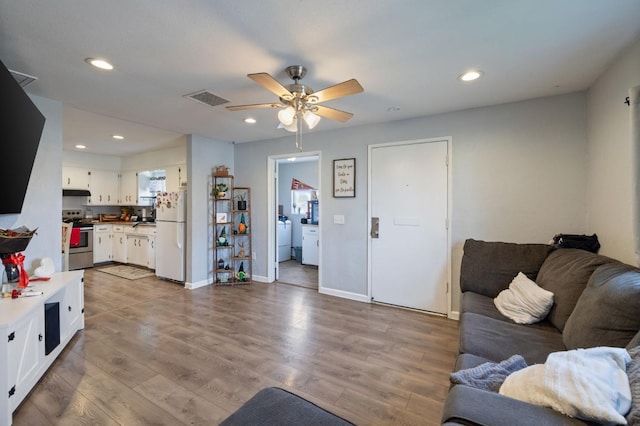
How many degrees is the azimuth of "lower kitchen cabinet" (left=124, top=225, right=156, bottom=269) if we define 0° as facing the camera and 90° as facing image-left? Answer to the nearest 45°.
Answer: approximately 45°

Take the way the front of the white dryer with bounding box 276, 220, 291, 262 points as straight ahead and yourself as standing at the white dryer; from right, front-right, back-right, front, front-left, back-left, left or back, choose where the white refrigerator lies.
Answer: front-right

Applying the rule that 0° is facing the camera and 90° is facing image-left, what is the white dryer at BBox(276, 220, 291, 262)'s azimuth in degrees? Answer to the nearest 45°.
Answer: approximately 0°

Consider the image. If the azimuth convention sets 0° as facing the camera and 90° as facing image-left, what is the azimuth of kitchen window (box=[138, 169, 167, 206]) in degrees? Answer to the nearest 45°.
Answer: approximately 45°

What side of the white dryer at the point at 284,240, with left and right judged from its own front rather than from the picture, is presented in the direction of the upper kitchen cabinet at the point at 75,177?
right

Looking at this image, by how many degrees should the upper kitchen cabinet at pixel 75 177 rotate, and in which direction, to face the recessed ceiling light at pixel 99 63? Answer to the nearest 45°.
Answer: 0° — it already faces it

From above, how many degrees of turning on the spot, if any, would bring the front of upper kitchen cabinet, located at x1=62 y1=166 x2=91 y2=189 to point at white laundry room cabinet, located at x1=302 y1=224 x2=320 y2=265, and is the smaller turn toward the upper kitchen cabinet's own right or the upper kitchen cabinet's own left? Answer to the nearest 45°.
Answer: approximately 45° to the upper kitchen cabinet's own left

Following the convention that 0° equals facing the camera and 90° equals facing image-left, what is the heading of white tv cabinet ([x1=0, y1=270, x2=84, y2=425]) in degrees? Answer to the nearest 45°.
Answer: approximately 315°

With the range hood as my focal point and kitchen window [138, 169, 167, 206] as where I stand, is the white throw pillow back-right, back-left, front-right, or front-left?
back-left

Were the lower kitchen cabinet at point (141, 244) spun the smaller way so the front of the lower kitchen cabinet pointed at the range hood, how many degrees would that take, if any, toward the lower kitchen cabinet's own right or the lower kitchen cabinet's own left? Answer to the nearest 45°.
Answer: approximately 90° to the lower kitchen cabinet's own right

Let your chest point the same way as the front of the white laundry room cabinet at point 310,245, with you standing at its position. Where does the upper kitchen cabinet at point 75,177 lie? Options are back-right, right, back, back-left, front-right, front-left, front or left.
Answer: right

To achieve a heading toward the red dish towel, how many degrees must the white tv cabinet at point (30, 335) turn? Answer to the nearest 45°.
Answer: approximately 135° to its left

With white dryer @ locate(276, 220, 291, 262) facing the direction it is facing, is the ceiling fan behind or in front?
in front

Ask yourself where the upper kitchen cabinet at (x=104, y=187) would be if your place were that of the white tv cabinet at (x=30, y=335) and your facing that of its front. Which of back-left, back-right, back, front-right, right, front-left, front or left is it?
back-left

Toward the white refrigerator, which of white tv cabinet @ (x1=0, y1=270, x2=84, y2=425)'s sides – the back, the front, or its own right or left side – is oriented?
left

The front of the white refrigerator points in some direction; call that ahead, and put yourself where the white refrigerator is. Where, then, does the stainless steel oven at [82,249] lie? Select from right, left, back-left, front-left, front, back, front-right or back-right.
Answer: right
